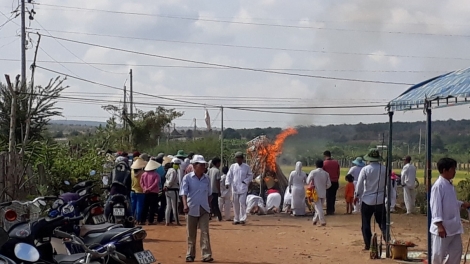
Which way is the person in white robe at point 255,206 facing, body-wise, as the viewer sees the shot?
away from the camera

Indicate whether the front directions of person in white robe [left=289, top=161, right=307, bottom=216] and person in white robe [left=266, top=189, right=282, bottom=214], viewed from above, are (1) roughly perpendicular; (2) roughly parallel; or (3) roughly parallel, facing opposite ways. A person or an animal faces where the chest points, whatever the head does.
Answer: roughly parallel

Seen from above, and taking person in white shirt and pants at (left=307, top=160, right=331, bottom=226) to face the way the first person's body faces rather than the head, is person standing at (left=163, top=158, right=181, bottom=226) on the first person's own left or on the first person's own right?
on the first person's own left

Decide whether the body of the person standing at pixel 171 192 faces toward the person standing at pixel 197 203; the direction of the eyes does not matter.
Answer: no

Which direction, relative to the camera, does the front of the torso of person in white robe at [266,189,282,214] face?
away from the camera

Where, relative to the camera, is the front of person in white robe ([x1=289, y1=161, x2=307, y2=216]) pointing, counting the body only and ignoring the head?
away from the camera

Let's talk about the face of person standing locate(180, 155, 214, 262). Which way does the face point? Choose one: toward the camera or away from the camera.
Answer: toward the camera

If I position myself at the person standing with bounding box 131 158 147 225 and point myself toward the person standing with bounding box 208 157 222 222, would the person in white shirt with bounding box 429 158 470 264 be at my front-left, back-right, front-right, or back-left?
front-right
